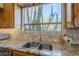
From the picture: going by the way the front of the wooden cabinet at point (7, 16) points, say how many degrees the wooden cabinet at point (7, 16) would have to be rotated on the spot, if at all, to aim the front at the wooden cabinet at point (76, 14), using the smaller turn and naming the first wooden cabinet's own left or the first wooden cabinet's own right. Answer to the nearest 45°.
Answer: approximately 90° to the first wooden cabinet's own left

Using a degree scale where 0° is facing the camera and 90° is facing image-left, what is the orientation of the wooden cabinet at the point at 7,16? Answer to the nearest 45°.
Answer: approximately 0°
